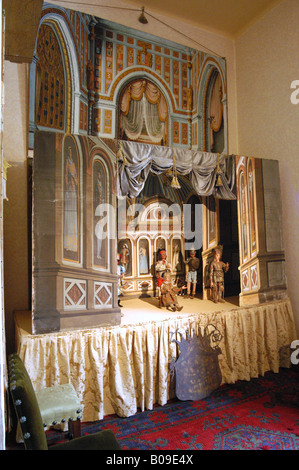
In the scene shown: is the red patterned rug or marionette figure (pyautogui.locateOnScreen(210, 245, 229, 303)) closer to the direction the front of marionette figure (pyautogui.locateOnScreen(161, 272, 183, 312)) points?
the red patterned rug

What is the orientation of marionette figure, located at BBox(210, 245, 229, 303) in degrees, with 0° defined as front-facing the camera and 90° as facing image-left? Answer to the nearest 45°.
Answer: approximately 0°

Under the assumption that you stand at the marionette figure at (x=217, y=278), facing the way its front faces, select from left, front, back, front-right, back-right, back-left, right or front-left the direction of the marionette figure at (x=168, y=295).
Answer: front-right

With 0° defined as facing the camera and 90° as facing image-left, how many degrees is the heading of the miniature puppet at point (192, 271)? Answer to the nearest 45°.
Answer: approximately 0°

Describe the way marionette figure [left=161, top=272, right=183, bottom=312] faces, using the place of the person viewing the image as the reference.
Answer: facing the viewer and to the right of the viewer

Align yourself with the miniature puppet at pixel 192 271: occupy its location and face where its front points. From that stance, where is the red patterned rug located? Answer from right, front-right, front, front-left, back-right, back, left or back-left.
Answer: front

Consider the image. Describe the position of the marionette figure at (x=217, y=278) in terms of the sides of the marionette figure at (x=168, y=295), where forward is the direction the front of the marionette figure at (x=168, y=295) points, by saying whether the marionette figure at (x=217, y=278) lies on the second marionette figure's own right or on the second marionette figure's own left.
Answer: on the second marionette figure's own left

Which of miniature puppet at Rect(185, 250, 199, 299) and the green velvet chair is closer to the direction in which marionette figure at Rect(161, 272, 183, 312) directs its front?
the green velvet chair

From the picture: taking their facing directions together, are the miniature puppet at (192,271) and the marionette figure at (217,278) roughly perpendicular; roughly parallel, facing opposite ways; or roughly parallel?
roughly parallel

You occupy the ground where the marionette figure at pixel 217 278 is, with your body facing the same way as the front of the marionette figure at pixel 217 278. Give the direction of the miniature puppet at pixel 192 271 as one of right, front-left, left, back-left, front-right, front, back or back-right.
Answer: back-right

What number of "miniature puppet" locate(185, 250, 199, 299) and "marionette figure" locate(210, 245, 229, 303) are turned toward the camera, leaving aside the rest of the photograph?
2
